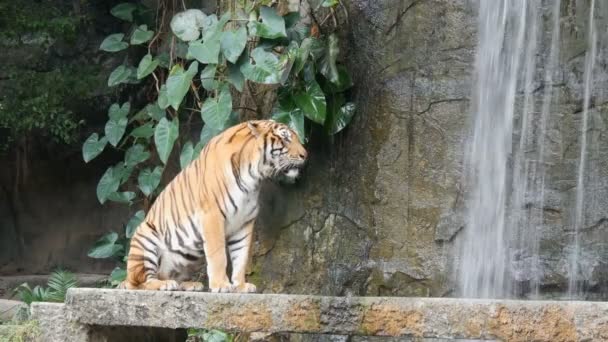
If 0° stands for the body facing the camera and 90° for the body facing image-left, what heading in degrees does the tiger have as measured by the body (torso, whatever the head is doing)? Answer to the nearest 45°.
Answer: approximately 270°

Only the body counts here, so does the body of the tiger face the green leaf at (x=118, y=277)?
no
